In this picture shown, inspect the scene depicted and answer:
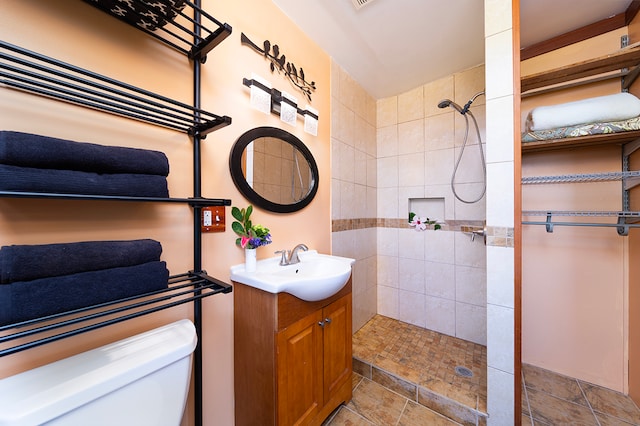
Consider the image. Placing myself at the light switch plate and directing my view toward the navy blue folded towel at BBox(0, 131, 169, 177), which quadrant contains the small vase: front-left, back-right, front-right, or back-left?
back-left

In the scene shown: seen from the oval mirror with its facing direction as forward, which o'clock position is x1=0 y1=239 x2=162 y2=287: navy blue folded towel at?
The navy blue folded towel is roughly at 3 o'clock from the oval mirror.

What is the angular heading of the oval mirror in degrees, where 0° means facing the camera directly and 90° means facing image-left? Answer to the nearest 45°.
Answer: approximately 315°

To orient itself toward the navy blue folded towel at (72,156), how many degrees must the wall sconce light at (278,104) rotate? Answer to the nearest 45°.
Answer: approximately 90° to its right

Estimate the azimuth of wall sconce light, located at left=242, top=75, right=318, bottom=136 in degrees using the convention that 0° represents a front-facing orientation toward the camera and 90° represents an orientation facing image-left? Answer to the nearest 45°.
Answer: approximately 315°

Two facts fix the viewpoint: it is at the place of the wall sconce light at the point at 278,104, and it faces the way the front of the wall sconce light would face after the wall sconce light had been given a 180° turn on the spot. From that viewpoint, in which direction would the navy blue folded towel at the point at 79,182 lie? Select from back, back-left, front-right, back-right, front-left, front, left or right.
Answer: left

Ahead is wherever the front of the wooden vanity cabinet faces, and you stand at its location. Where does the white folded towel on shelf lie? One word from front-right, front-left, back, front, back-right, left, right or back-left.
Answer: front-left
